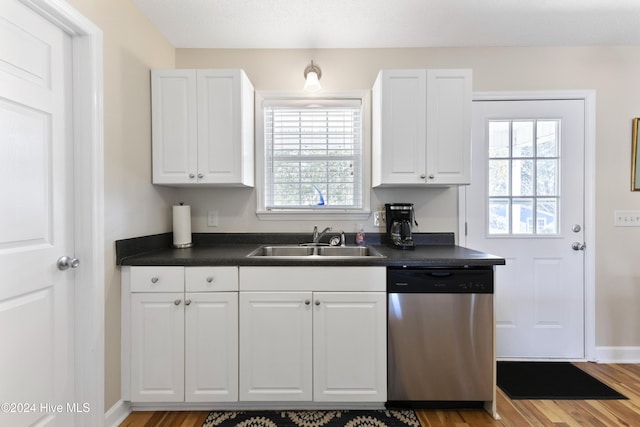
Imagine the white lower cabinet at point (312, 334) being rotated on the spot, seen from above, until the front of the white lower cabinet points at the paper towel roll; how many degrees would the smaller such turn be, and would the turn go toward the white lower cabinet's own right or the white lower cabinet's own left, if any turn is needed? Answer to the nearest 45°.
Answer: approximately 135° to the white lower cabinet's own right

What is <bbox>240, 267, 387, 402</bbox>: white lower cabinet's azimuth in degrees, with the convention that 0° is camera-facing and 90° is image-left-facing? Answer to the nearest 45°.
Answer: approximately 0°

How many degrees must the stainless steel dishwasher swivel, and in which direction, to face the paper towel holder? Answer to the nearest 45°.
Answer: approximately 90° to its right

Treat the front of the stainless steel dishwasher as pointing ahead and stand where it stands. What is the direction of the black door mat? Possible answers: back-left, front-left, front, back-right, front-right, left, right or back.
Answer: back-left

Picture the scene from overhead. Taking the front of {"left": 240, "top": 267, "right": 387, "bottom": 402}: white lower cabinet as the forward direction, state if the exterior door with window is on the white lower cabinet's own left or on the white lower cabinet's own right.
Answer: on the white lower cabinet's own left
